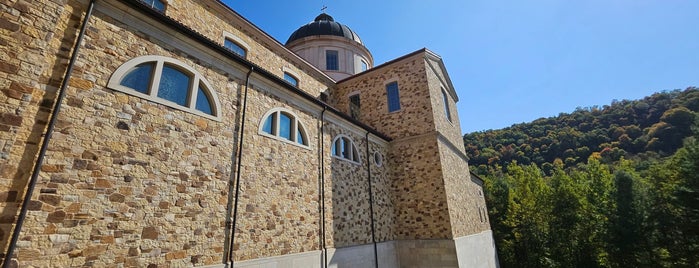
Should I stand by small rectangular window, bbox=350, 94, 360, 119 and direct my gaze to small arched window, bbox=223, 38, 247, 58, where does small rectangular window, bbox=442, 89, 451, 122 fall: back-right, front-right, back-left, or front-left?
back-left
